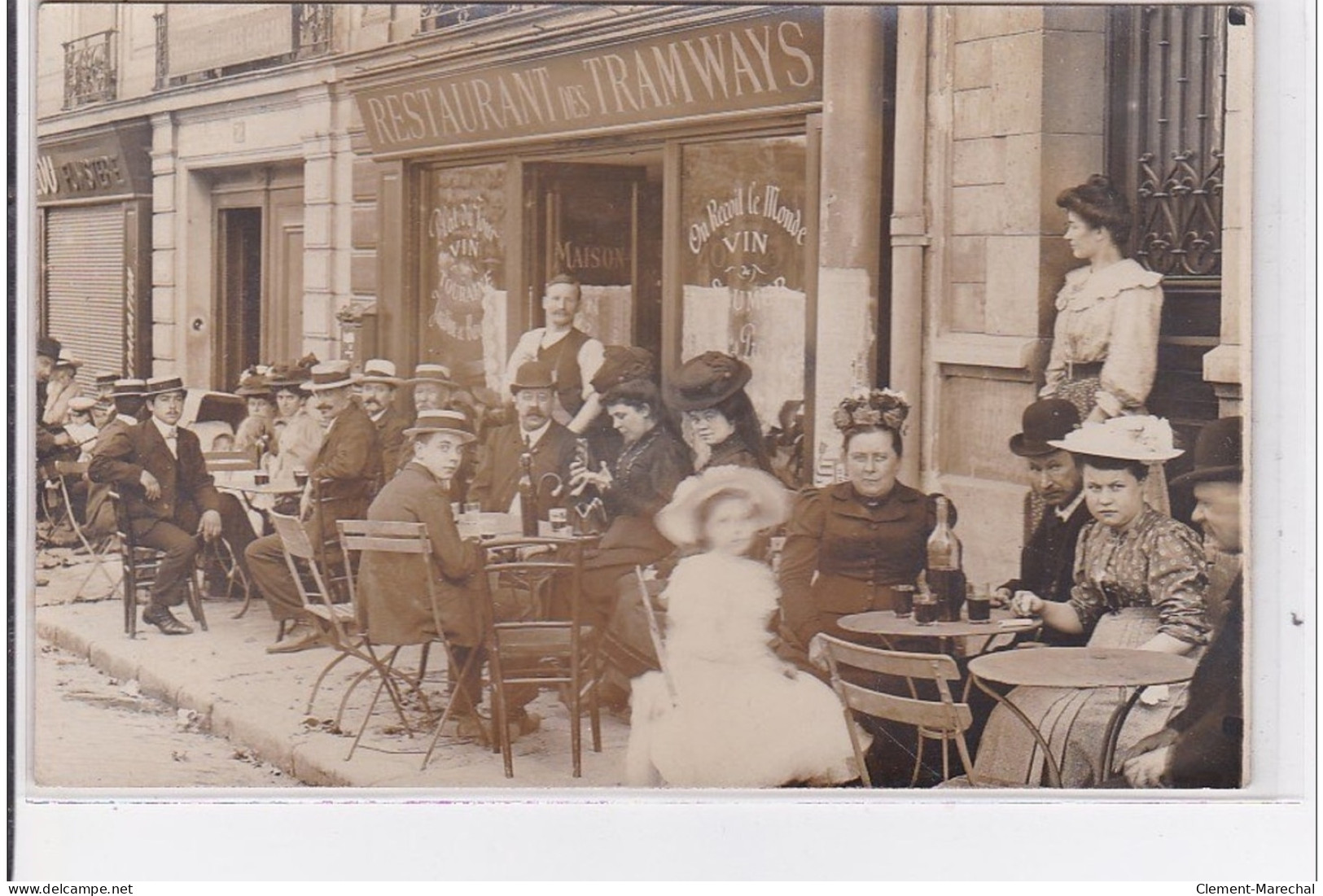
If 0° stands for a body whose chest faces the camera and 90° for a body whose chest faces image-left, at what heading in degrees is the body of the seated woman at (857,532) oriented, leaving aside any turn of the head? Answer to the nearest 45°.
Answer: approximately 0°

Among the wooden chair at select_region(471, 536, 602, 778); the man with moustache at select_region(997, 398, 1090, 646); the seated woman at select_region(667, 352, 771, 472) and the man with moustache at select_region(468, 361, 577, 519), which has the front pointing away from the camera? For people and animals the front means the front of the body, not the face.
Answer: the wooden chair

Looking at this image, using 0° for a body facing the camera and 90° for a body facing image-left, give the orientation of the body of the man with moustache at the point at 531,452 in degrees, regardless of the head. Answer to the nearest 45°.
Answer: approximately 0°

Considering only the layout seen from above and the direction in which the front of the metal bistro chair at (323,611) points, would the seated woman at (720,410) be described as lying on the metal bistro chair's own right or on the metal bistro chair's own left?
on the metal bistro chair's own right

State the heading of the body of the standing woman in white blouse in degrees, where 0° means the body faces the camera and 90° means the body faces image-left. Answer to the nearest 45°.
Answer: approximately 45°

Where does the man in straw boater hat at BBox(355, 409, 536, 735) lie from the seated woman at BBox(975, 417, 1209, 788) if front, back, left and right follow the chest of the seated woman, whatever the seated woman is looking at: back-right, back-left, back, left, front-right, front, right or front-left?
front-right

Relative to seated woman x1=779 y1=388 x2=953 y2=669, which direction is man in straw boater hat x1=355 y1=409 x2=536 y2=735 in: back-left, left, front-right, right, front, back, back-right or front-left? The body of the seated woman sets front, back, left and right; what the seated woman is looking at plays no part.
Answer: right

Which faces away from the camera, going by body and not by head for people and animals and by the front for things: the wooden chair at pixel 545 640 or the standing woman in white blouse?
the wooden chair

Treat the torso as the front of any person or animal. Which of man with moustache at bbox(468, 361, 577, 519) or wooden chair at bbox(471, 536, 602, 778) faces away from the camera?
the wooden chair
